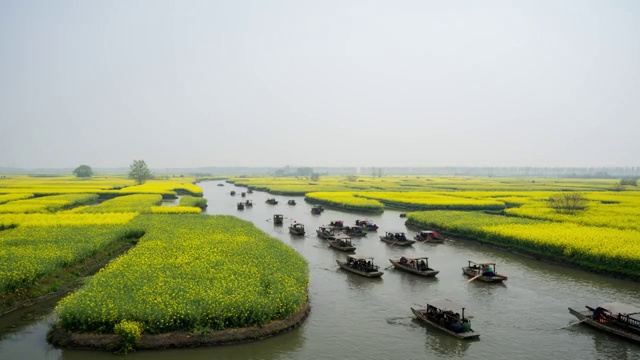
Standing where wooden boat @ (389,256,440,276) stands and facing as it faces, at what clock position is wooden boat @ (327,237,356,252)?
wooden boat @ (327,237,356,252) is roughly at 6 o'clock from wooden boat @ (389,256,440,276).

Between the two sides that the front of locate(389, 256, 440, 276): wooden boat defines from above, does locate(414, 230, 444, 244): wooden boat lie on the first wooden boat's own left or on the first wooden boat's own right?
on the first wooden boat's own left

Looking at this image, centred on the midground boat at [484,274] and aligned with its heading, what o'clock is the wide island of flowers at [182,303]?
The wide island of flowers is roughly at 3 o'clock from the midground boat.

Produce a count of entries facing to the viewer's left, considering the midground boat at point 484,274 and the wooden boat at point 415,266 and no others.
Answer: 0

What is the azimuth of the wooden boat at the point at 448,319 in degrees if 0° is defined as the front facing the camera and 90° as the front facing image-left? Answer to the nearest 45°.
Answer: approximately 315°

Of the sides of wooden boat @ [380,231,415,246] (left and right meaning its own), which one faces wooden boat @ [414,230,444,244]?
left

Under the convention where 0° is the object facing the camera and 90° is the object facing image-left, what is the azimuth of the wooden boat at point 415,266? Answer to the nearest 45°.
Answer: approximately 315°

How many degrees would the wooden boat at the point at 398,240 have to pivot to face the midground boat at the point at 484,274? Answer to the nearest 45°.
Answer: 0° — it already faces it

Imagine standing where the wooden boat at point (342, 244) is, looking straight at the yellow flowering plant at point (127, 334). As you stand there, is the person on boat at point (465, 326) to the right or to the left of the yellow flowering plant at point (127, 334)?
left

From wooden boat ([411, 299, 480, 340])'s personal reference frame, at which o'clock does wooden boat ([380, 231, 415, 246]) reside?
wooden boat ([380, 231, 415, 246]) is roughly at 7 o'clock from wooden boat ([411, 299, 480, 340]).

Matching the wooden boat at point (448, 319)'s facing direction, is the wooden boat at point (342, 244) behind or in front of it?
behind
